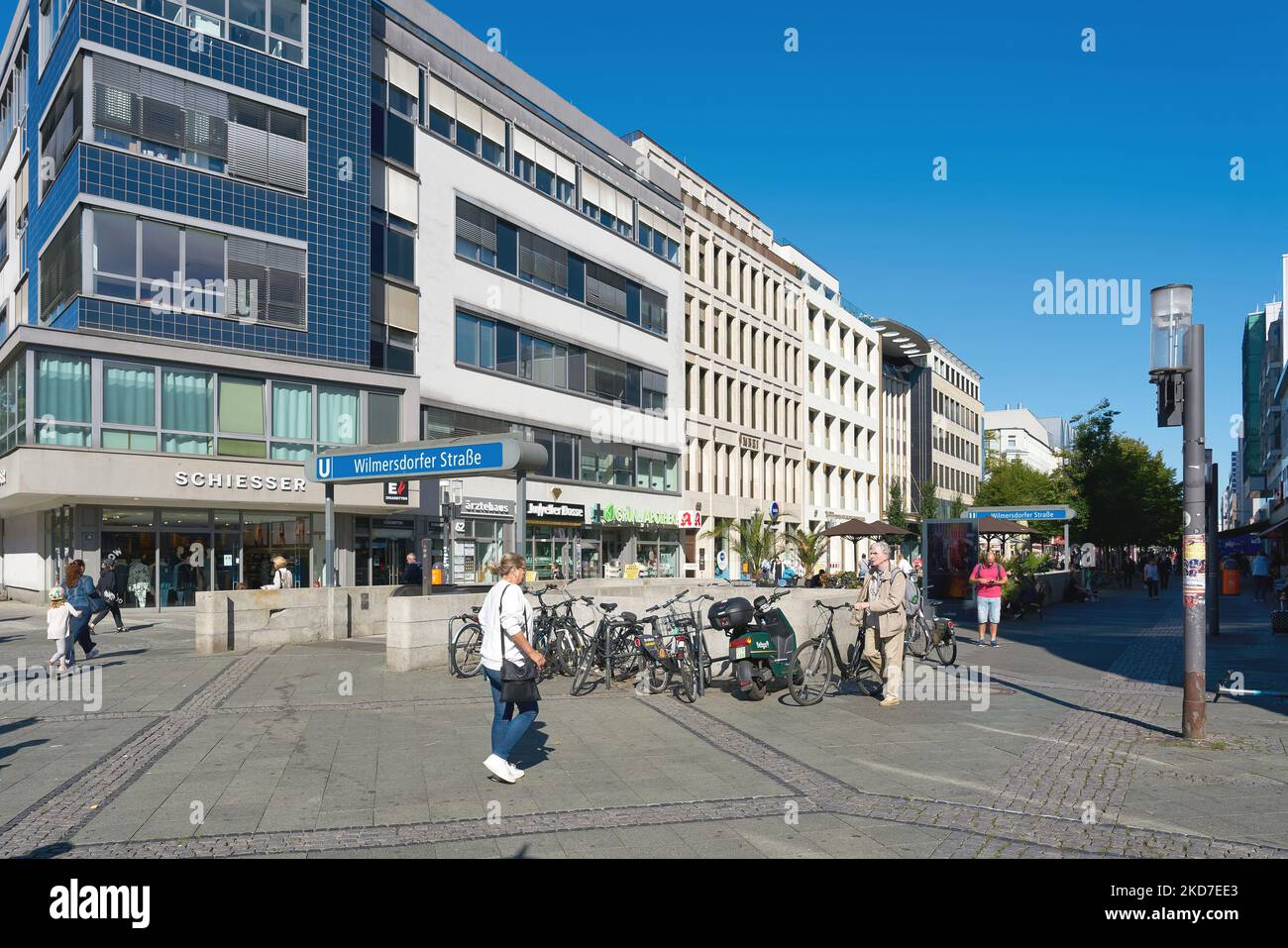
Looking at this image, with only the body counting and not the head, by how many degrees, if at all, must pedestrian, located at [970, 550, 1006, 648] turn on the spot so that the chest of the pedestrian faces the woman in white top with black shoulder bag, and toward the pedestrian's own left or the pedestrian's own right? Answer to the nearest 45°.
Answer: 0° — they already face them

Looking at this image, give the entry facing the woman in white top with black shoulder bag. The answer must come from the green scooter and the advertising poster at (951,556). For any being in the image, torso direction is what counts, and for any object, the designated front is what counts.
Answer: the advertising poster

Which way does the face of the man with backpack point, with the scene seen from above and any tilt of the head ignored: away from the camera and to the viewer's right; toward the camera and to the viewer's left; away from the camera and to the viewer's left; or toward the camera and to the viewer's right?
toward the camera and to the viewer's left

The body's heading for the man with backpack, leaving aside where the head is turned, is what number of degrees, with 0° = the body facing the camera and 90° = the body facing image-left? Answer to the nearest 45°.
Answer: approximately 45°

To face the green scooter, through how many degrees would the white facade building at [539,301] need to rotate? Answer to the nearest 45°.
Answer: approximately 45° to its right
